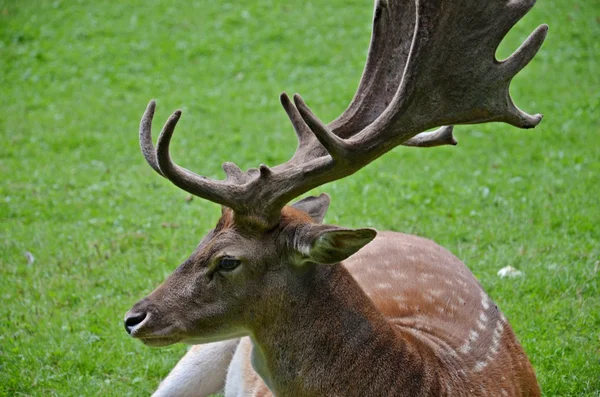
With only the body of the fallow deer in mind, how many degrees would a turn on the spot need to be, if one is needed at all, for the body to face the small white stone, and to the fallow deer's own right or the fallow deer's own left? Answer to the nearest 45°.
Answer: approximately 180°

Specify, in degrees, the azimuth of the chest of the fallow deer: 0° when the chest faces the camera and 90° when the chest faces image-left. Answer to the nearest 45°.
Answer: approximately 45°
